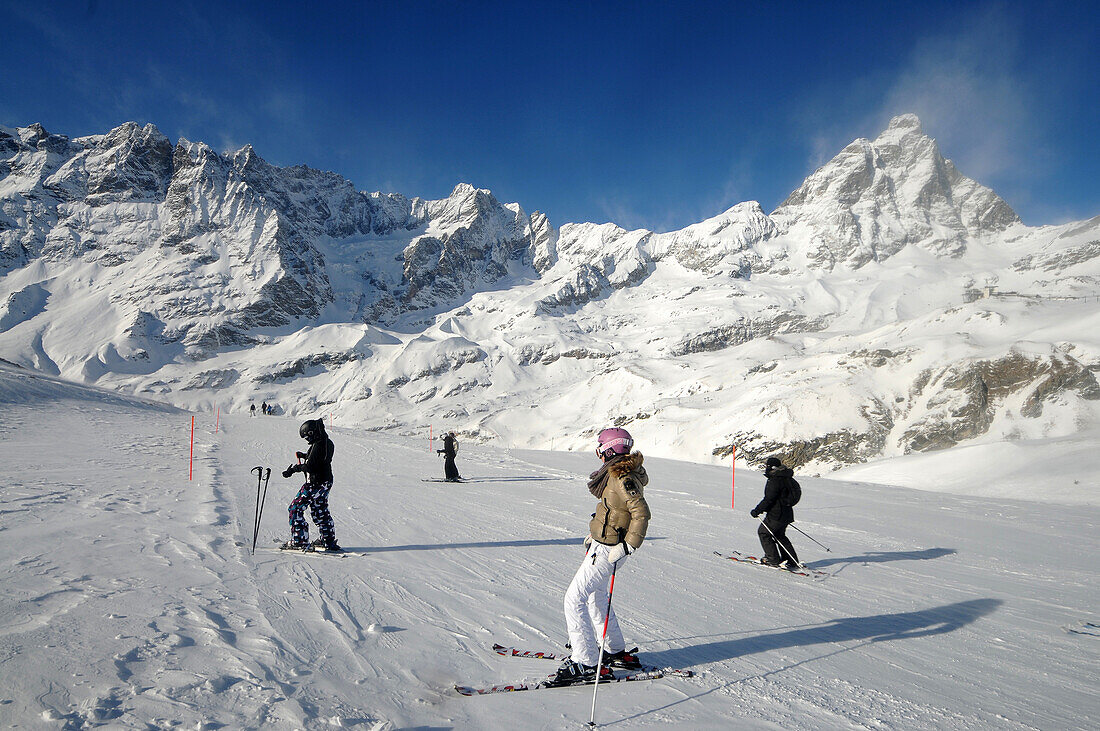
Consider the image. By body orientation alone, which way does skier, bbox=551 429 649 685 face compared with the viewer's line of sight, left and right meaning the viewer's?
facing to the left of the viewer

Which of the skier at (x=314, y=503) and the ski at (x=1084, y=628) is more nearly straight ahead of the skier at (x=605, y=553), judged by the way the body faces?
the skier

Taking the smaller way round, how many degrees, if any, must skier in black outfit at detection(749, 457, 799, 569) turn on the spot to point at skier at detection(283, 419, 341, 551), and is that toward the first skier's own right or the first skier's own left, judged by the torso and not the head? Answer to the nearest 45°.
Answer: approximately 45° to the first skier's own left

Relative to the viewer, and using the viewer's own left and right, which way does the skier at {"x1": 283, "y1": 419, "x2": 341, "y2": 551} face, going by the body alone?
facing to the left of the viewer

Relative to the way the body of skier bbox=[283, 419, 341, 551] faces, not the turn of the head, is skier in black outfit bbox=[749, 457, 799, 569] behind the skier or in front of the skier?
behind

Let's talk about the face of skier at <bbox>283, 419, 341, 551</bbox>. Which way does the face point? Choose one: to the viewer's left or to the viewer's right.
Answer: to the viewer's left

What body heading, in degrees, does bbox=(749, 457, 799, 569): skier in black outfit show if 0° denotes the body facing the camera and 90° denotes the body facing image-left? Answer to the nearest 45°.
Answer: approximately 90°

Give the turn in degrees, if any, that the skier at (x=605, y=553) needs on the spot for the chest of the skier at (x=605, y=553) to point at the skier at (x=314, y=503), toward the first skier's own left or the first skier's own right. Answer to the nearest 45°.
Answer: approximately 45° to the first skier's own right
